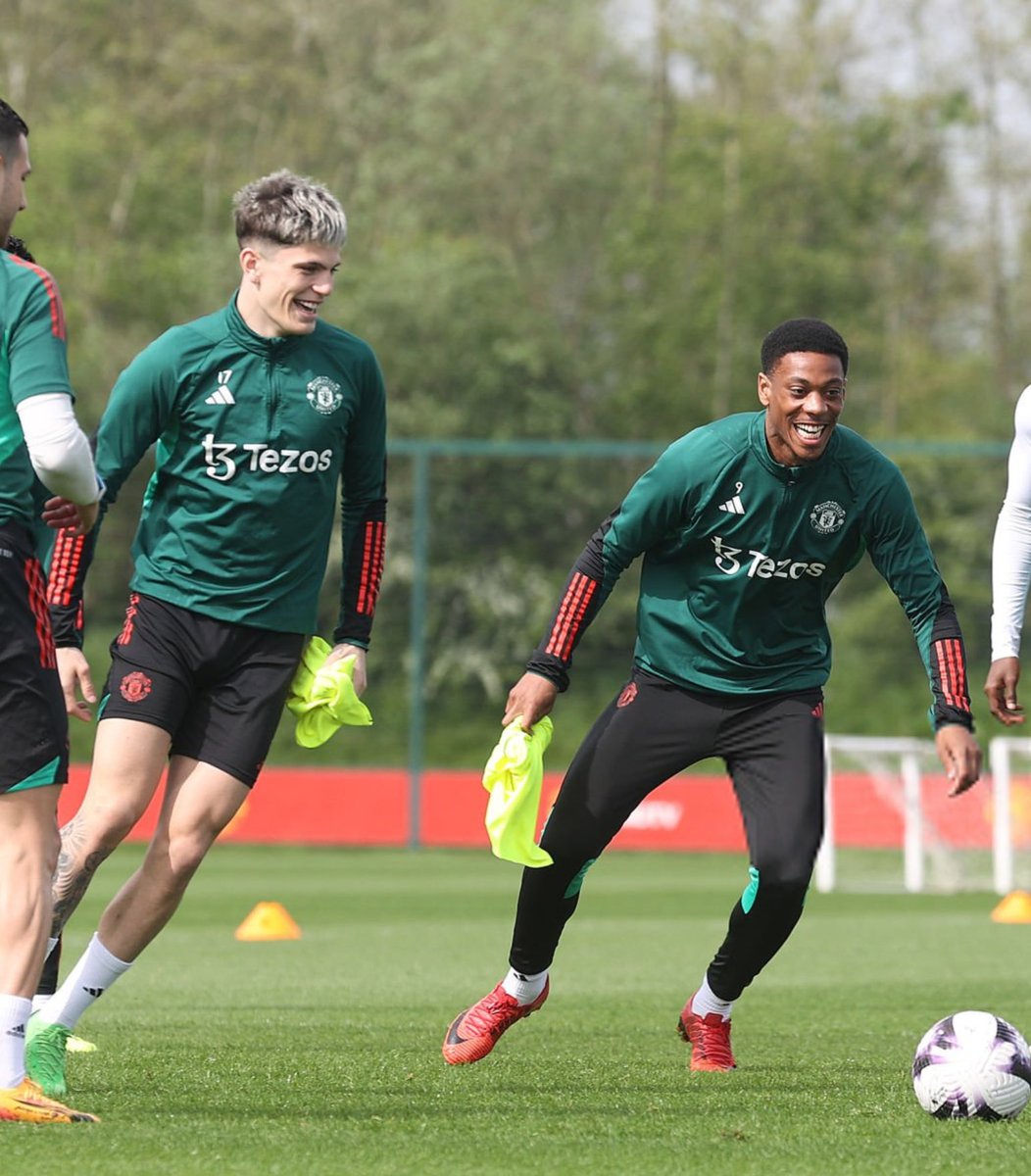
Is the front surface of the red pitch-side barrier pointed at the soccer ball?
yes

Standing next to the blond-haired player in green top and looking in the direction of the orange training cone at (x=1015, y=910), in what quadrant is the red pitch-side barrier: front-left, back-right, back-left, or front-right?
front-left

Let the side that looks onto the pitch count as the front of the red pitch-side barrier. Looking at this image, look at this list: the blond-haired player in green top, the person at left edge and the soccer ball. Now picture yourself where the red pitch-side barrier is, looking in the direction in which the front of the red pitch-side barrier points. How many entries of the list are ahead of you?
3

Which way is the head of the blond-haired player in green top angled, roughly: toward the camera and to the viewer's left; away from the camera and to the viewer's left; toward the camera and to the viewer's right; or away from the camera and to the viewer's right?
toward the camera and to the viewer's right

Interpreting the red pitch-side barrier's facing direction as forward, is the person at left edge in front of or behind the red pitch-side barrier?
in front

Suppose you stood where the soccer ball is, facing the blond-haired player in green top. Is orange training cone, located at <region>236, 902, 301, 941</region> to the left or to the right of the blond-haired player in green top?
right

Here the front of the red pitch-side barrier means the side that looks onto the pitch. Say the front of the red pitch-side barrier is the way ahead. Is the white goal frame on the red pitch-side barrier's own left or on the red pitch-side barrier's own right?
on the red pitch-side barrier's own left

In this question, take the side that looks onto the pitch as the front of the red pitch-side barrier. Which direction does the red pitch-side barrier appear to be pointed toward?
toward the camera

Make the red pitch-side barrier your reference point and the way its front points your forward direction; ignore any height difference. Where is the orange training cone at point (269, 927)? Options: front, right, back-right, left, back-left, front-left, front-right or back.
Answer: front

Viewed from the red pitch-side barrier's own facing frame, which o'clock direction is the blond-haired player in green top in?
The blond-haired player in green top is roughly at 12 o'clock from the red pitch-side barrier.

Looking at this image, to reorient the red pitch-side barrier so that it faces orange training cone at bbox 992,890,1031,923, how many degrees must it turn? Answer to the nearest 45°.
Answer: approximately 45° to its left

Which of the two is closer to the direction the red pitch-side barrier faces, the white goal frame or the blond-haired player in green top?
the blond-haired player in green top
